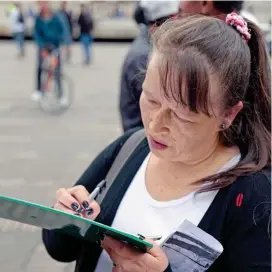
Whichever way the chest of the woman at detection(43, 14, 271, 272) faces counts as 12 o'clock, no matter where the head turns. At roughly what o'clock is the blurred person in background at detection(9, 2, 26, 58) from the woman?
The blurred person in background is roughly at 4 o'clock from the woman.

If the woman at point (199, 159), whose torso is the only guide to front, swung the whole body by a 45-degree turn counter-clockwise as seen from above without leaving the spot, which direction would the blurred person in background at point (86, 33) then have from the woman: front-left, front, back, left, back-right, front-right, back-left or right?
back

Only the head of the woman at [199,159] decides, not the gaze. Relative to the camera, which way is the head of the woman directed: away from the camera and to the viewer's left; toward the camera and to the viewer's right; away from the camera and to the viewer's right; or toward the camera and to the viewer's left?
toward the camera and to the viewer's left

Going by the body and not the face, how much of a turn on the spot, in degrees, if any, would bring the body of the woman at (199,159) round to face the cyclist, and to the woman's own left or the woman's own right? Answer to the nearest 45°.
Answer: approximately 135° to the woman's own right

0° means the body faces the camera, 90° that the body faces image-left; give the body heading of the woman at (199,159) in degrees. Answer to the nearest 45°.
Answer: approximately 45°
